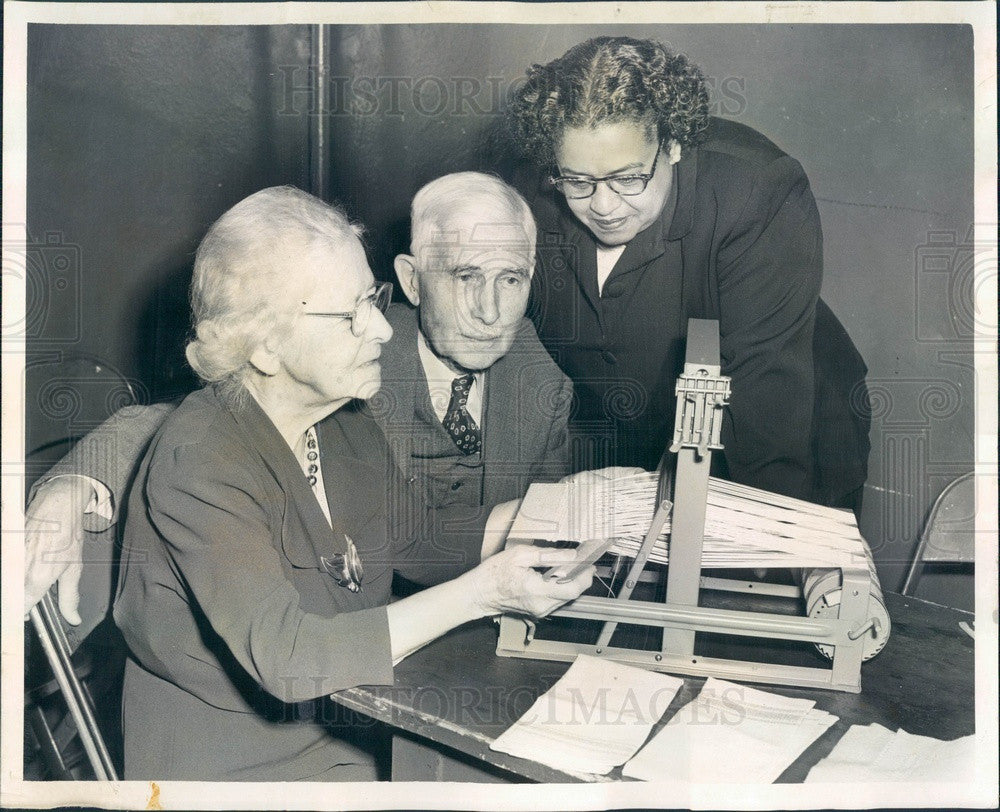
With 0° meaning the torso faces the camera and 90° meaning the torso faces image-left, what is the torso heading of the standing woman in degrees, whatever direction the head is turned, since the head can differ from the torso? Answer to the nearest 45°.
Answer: approximately 45°

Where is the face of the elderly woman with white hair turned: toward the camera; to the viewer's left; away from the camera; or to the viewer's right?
to the viewer's right

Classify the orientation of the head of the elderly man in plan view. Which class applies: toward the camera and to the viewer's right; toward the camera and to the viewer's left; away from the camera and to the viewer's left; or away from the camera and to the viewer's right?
toward the camera and to the viewer's right

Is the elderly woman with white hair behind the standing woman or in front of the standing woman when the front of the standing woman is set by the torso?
in front

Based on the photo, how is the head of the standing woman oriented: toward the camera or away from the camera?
toward the camera

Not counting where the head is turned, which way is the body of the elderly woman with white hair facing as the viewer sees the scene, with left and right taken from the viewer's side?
facing the viewer and to the right of the viewer
